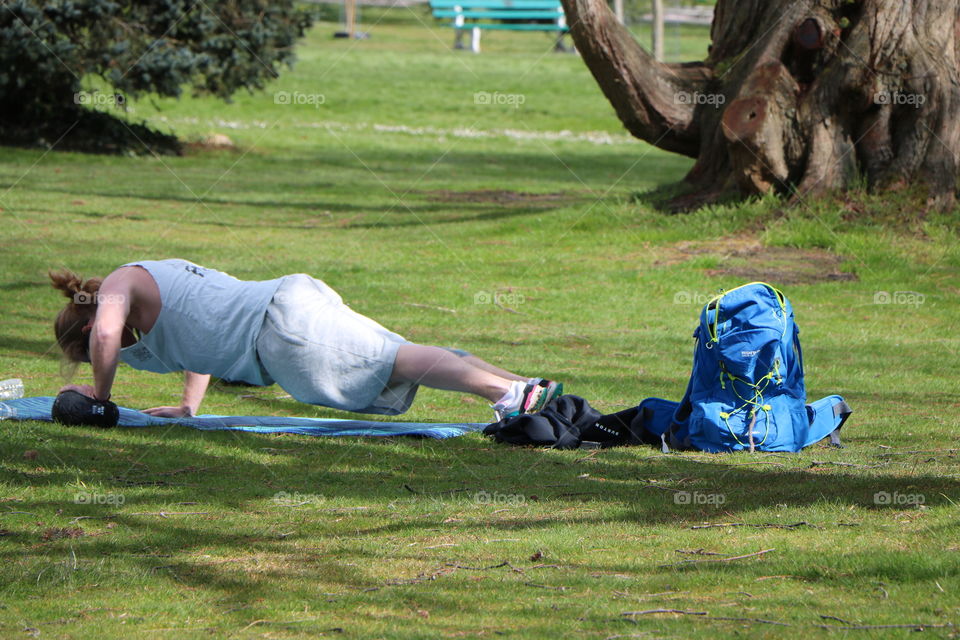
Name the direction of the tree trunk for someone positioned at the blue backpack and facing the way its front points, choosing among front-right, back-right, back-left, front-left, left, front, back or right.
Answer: back

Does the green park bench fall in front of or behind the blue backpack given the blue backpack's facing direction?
behind

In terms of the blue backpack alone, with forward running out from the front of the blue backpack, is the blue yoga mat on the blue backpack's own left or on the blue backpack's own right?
on the blue backpack's own right

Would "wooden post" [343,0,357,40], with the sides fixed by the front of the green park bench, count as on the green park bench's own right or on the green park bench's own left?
on the green park bench's own right

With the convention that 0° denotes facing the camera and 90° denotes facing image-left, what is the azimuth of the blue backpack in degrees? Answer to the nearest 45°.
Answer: approximately 0°

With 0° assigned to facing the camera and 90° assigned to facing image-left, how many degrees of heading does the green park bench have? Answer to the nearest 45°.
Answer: approximately 0°

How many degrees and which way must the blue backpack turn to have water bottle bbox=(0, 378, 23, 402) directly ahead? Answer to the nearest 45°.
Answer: approximately 90° to its right

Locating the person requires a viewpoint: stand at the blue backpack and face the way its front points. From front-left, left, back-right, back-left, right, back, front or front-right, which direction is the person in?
right

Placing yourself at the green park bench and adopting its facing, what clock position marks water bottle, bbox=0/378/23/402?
The water bottle is roughly at 12 o'clock from the green park bench.

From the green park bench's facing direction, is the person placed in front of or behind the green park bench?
in front
